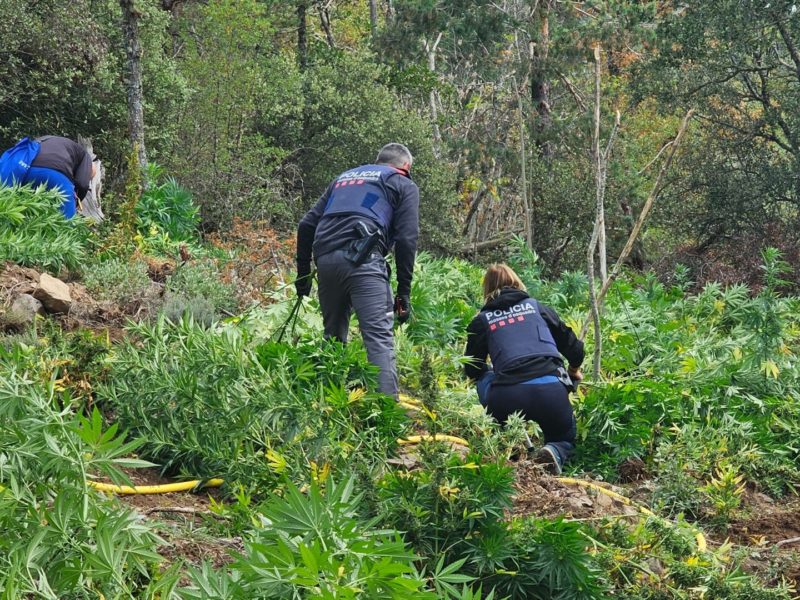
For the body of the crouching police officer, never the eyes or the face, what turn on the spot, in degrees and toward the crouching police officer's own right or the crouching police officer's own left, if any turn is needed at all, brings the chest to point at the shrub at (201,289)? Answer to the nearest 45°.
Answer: approximately 45° to the crouching police officer's own left

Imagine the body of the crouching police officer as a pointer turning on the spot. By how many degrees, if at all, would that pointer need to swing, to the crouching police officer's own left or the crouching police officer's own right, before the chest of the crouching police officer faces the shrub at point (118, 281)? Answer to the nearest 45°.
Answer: approximately 45° to the crouching police officer's own left

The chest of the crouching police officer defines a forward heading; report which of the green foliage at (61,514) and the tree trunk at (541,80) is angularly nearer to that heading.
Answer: the tree trunk

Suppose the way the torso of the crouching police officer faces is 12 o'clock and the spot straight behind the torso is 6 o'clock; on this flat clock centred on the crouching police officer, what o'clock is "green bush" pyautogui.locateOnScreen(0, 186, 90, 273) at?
The green bush is roughly at 10 o'clock from the crouching police officer.

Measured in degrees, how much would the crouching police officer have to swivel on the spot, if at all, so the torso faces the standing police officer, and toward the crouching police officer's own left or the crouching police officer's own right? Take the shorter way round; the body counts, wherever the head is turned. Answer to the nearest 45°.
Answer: approximately 45° to the crouching police officer's own left

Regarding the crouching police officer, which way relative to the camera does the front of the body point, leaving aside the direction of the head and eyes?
away from the camera

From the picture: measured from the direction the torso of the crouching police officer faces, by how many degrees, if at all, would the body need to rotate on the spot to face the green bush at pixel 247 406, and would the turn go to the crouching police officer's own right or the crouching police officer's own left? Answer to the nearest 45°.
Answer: approximately 135° to the crouching police officer's own left

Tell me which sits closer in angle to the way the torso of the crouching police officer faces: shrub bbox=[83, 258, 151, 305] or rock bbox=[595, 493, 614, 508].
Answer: the shrub

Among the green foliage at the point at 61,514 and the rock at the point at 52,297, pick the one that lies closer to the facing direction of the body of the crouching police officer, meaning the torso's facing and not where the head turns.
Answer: the rock

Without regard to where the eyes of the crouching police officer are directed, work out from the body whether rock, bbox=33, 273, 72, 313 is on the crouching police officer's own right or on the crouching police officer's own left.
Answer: on the crouching police officer's own left

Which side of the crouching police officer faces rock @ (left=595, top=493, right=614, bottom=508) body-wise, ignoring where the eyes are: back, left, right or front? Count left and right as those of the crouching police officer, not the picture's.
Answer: back

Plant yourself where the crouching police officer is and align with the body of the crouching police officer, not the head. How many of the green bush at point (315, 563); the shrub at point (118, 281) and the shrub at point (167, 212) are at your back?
1

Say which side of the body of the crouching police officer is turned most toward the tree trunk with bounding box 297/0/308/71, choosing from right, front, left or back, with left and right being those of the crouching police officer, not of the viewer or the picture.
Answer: front

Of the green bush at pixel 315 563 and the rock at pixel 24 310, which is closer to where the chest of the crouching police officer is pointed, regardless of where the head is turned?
the rock
